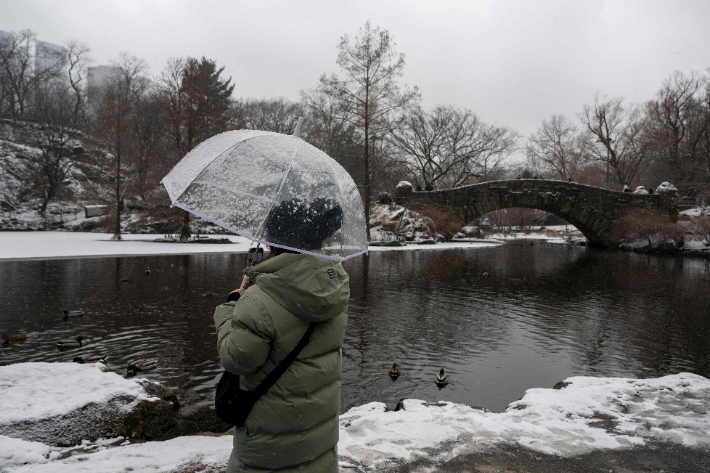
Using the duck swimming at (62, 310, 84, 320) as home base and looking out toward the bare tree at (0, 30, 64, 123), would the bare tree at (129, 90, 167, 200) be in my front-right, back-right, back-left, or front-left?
front-right

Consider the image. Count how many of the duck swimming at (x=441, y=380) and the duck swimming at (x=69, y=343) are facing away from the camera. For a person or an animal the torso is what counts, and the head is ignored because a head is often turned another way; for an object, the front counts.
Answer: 1

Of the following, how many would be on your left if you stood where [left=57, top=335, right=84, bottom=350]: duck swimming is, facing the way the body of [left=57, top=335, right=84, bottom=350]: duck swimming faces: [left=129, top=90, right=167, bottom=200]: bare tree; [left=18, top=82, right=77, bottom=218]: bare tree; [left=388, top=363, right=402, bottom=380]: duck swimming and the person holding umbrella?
2

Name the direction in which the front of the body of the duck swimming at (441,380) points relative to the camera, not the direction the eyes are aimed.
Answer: away from the camera

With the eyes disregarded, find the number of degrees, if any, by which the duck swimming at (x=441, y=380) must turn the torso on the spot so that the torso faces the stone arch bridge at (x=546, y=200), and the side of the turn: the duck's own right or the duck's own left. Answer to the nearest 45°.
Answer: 0° — it already faces it

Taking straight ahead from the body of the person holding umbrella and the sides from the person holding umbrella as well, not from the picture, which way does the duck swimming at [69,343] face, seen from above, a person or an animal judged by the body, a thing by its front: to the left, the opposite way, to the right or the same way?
to the right

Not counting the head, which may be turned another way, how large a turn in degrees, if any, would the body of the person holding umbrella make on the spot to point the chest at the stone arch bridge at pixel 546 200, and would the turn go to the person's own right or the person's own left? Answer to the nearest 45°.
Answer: approximately 90° to the person's own right

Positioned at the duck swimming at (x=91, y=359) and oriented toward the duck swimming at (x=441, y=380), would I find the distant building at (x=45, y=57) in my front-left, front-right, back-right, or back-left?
back-left

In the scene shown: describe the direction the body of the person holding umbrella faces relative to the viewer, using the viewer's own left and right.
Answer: facing away from the viewer and to the left of the viewer

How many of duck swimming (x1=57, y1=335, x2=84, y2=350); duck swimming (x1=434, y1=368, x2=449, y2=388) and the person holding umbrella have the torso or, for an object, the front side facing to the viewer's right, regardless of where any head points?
1

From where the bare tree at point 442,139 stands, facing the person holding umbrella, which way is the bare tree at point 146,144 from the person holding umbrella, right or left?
right

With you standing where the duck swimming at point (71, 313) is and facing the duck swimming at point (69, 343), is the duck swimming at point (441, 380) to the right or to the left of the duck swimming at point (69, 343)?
left

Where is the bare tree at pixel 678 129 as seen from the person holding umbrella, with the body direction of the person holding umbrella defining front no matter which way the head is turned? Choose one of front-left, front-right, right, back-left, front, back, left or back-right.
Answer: right

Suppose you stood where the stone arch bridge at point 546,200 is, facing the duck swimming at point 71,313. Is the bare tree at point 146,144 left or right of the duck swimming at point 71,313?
right
